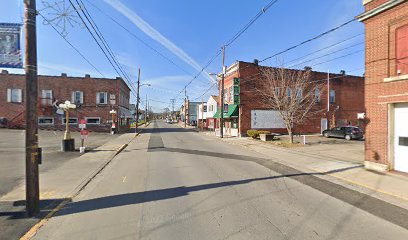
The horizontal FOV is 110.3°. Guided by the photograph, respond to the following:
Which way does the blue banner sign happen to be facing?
toward the camera

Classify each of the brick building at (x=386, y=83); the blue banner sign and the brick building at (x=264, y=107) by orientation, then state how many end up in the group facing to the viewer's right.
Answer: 0

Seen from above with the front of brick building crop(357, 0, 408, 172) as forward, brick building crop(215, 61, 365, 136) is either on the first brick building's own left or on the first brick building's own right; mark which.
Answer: on the first brick building's own right

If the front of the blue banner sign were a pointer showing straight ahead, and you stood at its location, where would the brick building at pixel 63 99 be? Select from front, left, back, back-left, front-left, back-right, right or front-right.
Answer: back

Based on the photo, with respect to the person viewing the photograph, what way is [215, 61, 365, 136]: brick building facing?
facing the viewer and to the left of the viewer

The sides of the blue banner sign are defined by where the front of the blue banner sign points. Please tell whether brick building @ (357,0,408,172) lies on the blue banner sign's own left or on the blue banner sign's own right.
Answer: on the blue banner sign's own left

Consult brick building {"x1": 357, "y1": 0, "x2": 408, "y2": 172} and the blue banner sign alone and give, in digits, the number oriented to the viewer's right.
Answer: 0

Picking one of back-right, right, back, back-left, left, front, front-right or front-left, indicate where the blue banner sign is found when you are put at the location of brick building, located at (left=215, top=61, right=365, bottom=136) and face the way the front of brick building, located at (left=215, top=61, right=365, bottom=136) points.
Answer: front-left

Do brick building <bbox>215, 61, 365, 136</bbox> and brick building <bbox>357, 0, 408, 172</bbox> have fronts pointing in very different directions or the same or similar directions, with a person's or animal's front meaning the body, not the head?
same or similar directions

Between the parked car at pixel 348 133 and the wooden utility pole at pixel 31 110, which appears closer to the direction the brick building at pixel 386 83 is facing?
the wooden utility pole

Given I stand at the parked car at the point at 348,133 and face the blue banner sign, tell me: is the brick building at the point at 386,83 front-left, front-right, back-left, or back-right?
front-left

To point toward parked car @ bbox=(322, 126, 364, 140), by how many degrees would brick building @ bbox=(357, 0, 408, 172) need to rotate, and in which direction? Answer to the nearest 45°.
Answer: approximately 135° to its right
